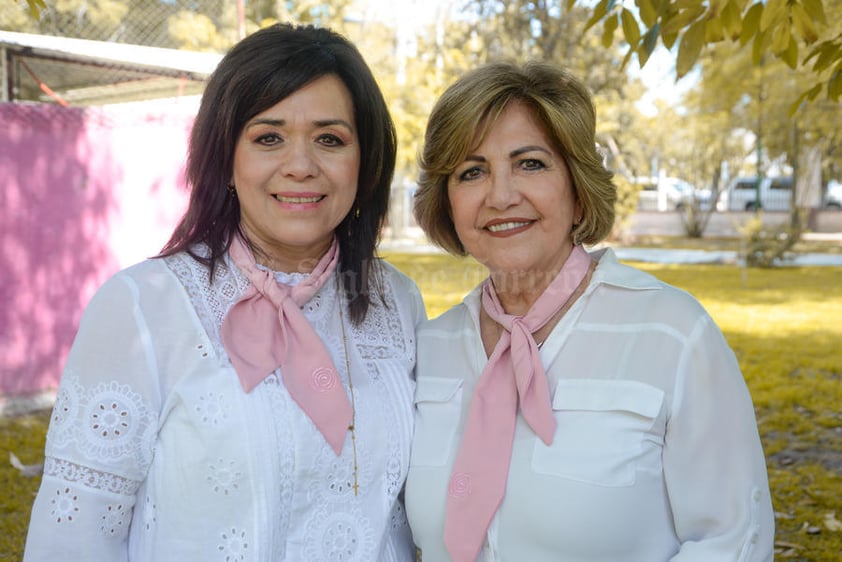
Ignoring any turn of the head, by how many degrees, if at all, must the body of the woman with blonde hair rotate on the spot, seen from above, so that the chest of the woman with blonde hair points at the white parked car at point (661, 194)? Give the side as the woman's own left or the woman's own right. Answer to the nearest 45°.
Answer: approximately 135° to the woman's own right

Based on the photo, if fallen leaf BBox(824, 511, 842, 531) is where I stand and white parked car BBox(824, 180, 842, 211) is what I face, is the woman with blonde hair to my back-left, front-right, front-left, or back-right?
back-left

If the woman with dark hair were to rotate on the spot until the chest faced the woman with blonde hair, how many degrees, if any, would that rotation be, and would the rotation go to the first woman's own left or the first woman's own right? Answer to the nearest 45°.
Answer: approximately 45° to the first woman's own left

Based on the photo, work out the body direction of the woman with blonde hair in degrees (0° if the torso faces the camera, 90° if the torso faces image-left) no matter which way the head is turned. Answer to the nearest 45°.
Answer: approximately 45°

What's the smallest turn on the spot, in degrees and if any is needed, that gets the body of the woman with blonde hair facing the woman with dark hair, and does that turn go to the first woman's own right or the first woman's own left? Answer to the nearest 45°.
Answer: approximately 45° to the first woman's own right

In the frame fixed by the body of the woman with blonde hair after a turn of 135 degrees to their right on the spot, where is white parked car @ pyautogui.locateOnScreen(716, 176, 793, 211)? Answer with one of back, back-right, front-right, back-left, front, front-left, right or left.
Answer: front
